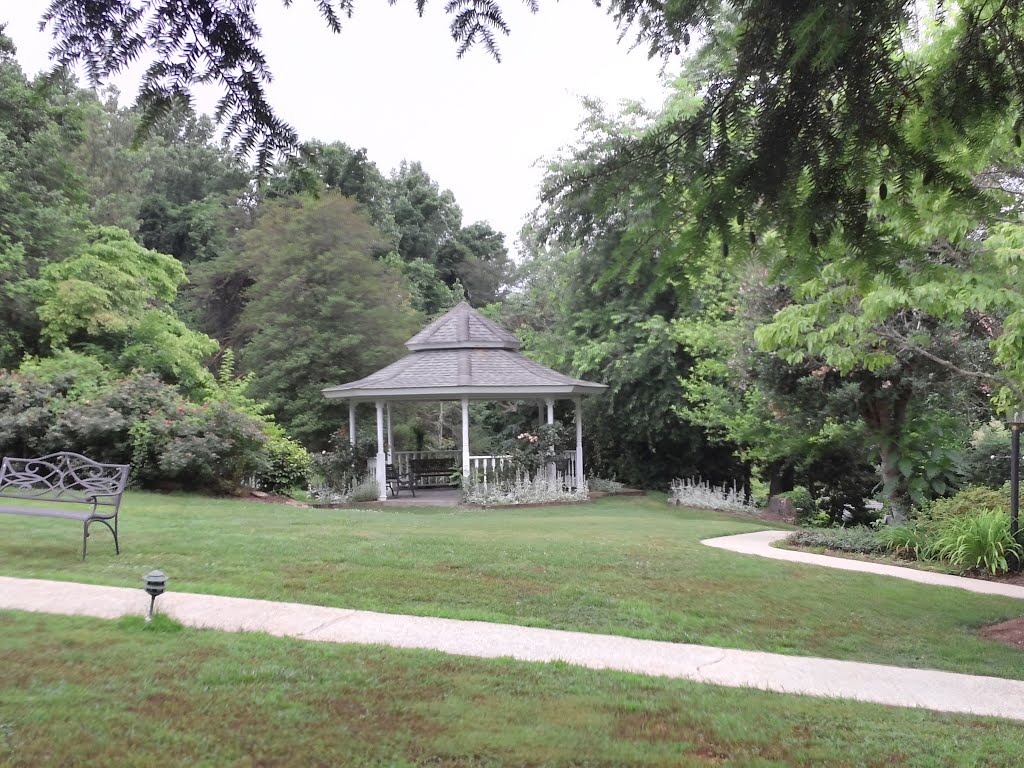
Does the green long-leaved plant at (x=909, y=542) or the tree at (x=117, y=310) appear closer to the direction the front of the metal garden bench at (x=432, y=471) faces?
the green long-leaved plant

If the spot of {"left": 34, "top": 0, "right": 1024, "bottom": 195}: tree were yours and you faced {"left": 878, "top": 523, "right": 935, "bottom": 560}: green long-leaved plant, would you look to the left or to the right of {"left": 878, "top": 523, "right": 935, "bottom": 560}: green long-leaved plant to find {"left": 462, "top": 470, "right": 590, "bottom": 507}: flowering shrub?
left

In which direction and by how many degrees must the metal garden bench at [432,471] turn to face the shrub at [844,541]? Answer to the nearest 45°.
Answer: approximately 45° to its left

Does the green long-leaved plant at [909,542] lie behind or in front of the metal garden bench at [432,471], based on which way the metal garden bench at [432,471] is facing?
in front

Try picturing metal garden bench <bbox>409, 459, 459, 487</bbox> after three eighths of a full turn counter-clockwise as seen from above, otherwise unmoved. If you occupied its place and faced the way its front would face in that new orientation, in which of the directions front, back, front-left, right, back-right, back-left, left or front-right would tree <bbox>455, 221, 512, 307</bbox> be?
front-left

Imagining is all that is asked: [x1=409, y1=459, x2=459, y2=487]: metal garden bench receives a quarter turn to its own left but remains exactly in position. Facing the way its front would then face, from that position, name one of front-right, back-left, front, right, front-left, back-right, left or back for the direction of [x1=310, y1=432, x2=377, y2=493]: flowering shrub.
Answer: back-right

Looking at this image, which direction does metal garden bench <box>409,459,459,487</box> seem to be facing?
toward the camera

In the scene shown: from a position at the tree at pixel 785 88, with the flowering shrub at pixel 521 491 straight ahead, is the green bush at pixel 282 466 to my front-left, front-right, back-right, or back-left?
front-left

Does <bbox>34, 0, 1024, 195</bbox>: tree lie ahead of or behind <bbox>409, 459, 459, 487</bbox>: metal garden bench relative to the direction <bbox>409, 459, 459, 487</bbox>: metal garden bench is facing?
ahead

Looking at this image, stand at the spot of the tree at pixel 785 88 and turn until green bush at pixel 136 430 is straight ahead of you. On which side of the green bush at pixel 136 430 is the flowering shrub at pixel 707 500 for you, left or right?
right

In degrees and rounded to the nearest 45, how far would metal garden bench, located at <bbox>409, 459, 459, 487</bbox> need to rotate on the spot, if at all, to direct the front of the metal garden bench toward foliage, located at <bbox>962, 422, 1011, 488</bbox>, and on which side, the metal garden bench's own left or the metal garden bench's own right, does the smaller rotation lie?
approximately 45° to the metal garden bench's own left

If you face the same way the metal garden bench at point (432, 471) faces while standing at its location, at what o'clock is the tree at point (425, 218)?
The tree is roughly at 6 o'clock from the metal garden bench.

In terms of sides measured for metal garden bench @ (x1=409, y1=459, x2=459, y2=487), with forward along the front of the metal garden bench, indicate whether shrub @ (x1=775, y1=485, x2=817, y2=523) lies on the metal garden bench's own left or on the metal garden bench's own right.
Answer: on the metal garden bench's own left

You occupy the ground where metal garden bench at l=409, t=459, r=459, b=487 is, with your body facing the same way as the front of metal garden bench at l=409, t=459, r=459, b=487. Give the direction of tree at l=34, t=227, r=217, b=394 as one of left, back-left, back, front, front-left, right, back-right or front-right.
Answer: right

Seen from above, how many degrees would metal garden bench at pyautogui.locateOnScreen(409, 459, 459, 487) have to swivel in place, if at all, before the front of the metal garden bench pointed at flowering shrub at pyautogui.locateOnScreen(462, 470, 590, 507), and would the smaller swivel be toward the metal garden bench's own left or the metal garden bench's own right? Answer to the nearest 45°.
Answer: approximately 45° to the metal garden bench's own left

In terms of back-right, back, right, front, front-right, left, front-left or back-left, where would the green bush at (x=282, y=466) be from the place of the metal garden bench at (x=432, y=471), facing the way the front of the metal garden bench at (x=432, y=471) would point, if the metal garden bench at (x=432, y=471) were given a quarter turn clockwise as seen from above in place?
front-left

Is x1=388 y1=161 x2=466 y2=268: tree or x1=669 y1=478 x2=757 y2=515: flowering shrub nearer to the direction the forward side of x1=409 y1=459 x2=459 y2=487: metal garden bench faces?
the flowering shrub
